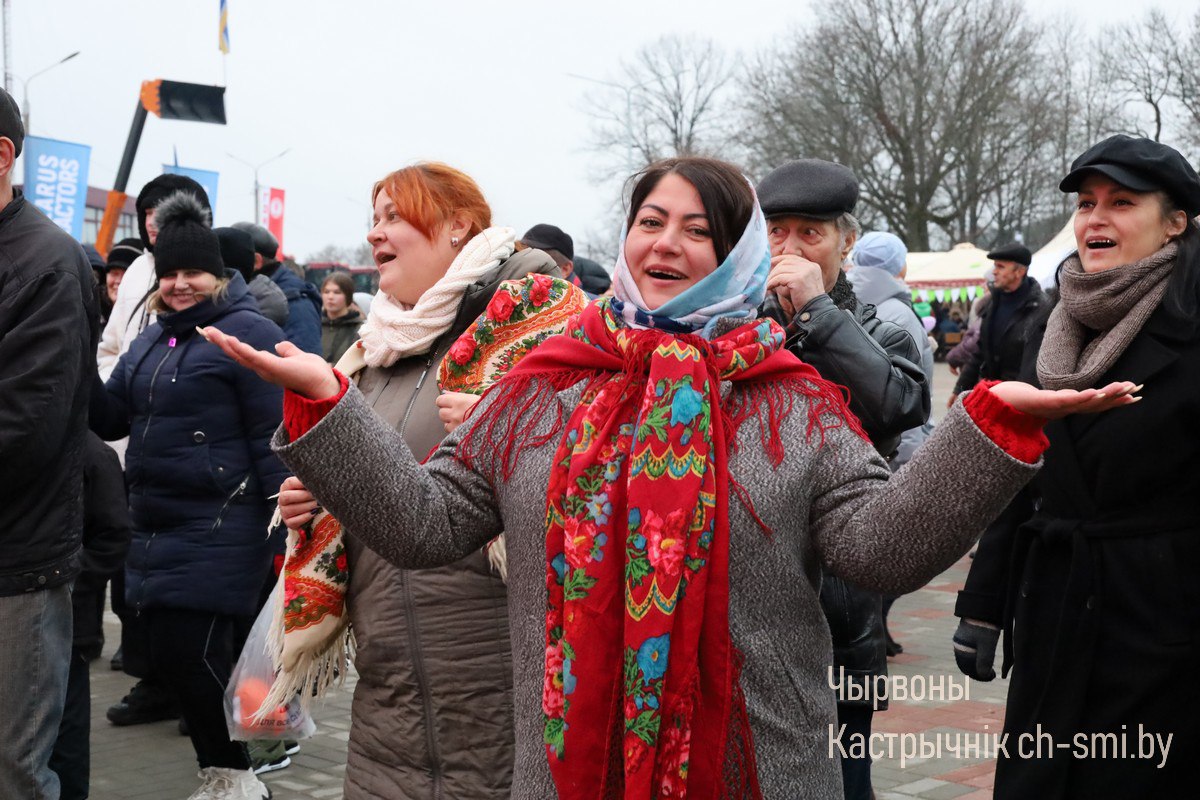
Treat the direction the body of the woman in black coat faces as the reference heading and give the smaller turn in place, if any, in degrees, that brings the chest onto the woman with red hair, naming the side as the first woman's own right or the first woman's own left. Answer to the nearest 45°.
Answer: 0° — they already face them

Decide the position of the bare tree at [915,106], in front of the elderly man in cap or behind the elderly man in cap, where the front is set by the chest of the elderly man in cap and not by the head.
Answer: behind

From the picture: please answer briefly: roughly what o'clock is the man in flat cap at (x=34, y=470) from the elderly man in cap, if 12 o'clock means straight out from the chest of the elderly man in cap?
The man in flat cap is roughly at 1 o'clock from the elderly man in cap.

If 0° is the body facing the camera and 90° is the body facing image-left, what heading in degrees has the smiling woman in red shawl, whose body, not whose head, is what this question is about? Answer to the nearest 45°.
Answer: approximately 0°

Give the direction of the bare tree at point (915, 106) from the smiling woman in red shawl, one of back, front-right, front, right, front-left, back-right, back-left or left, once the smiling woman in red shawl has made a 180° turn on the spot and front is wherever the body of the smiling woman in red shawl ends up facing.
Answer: front

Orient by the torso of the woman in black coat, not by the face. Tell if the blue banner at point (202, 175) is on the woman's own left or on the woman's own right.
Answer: on the woman's own right

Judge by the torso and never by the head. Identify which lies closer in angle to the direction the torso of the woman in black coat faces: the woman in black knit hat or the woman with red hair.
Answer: the woman with red hair

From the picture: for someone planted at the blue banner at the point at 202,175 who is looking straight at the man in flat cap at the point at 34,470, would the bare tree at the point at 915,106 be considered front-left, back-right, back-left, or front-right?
back-left
